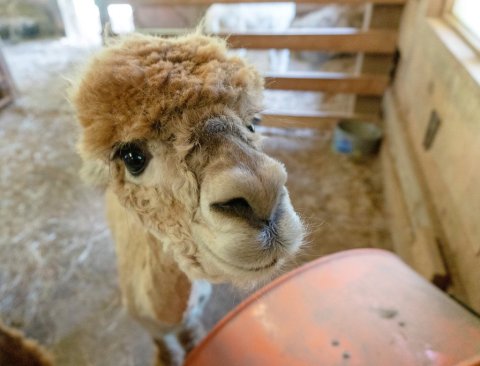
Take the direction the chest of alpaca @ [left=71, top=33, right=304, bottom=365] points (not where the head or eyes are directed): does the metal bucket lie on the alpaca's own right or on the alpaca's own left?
on the alpaca's own left

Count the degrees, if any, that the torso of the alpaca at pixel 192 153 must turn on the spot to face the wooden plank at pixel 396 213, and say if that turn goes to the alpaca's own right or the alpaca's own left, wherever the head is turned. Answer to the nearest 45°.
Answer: approximately 90° to the alpaca's own left

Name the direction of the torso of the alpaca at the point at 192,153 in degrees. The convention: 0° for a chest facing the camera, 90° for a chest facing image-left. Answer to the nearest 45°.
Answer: approximately 315°

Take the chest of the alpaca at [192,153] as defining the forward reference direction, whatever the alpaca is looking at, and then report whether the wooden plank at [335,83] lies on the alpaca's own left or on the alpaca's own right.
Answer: on the alpaca's own left

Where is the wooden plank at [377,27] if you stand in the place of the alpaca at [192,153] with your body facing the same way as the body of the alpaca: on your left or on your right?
on your left
